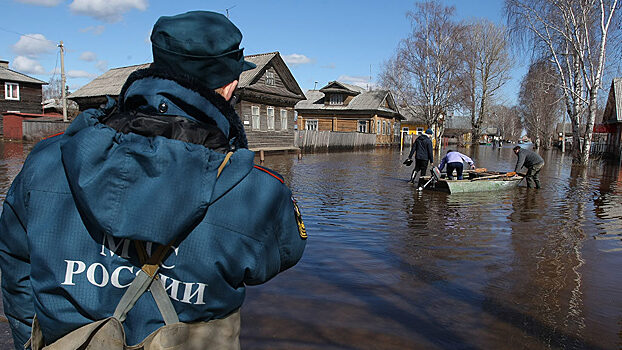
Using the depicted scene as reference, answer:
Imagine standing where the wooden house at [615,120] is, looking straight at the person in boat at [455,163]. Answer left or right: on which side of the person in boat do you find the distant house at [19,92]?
right

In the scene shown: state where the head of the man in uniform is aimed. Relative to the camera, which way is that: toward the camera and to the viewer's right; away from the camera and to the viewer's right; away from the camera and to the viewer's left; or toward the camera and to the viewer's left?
away from the camera and to the viewer's right

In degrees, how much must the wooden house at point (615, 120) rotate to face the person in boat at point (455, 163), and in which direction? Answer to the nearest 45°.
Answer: approximately 45° to its left

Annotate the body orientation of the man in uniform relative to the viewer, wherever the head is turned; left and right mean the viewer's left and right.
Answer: facing away from the viewer and to the right of the viewer

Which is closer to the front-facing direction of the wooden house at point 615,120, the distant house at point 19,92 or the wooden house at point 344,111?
the distant house

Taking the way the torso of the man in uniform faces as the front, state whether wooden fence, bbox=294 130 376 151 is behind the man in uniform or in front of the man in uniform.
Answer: in front

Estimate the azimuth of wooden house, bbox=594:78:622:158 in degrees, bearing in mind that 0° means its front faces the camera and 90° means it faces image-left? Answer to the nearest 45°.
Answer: approximately 45°

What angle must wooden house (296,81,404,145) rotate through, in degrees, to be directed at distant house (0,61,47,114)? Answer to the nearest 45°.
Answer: approximately 90° to its right

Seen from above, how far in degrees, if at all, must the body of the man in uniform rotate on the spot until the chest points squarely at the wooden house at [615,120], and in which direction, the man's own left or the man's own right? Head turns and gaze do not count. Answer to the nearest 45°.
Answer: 0° — they already face it
